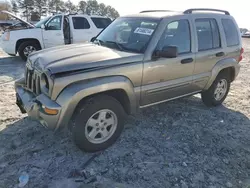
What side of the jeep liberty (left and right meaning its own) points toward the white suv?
right

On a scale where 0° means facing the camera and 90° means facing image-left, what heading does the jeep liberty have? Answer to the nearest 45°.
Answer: approximately 45°
